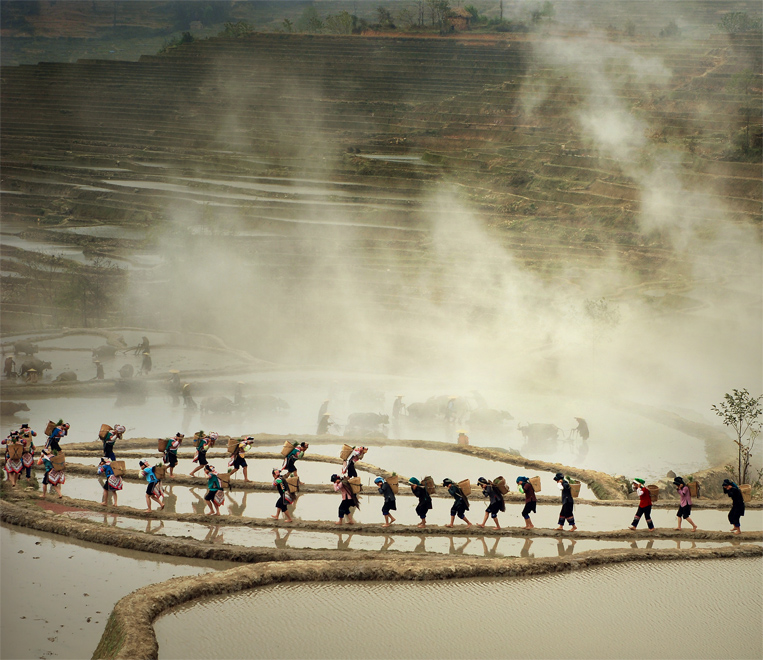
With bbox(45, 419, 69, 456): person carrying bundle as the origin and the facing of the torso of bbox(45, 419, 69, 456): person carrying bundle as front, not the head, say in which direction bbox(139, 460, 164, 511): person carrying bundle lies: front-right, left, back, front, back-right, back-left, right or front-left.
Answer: front-right

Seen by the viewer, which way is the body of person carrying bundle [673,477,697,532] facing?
to the viewer's left

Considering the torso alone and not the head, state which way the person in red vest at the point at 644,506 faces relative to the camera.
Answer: to the viewer's left

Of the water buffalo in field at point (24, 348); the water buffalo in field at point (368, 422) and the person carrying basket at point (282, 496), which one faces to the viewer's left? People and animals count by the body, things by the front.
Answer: the person carrying basket

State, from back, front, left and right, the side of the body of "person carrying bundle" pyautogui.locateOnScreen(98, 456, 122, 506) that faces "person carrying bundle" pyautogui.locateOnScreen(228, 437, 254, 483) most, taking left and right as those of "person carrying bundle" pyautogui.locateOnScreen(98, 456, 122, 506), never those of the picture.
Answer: back

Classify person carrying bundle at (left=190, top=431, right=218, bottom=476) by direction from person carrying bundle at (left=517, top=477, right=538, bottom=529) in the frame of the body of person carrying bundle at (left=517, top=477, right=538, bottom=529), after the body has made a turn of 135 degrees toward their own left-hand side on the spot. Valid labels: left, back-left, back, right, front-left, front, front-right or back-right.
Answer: back-right

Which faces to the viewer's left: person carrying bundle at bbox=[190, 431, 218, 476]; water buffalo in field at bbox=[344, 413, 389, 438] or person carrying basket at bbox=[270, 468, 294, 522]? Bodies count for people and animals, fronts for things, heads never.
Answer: person carrying basket at bbox=[270, 468, 294, 522]

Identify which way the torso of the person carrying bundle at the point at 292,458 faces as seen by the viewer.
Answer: to the viewer's right

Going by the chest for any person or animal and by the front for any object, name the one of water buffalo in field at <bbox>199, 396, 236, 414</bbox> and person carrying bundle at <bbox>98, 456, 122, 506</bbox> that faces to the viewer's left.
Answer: the person carrying bundle
